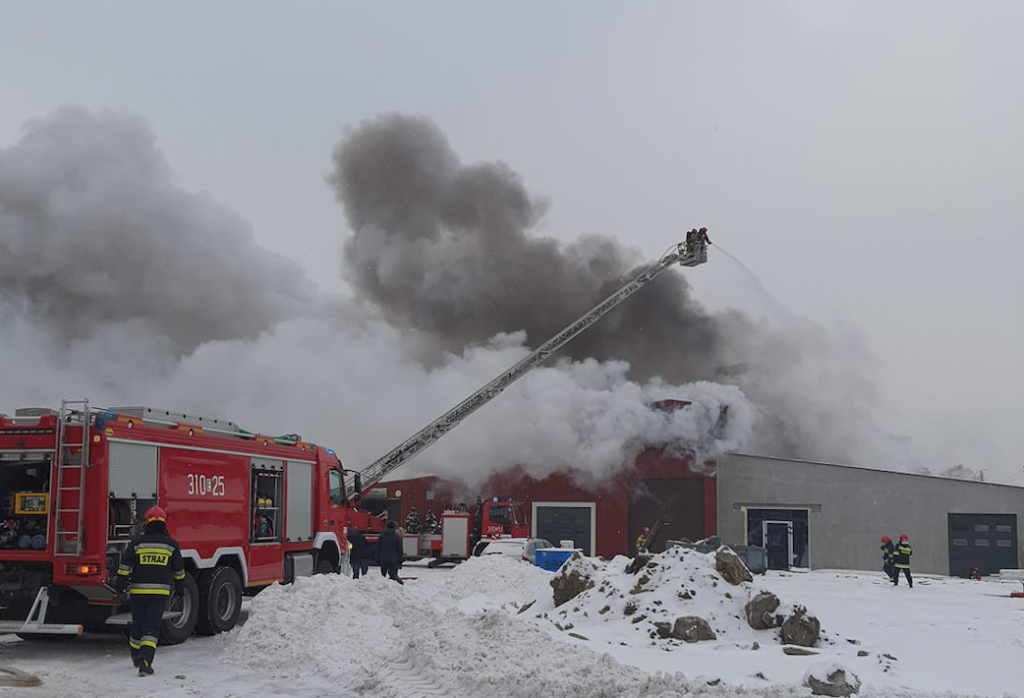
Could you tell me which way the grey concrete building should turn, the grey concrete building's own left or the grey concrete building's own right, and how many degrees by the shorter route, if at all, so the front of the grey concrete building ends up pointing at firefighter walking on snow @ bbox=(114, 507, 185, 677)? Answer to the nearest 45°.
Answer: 0° — it already faces them

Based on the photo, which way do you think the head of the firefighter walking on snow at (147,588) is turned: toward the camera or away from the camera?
away from the camera

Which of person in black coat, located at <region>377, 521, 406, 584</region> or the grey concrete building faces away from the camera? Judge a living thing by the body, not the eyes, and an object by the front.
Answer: the person in black coat

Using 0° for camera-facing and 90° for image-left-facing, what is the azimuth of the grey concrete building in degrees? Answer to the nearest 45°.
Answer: approximately 0°

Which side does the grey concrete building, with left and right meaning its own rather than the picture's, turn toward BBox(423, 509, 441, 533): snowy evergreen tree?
right

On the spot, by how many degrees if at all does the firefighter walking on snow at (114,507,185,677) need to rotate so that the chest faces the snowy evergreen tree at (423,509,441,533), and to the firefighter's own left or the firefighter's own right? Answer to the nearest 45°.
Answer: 0° — they already face it

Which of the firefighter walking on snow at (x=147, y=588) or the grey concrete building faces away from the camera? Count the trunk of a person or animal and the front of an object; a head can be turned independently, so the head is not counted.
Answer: the firefighter walking on snow

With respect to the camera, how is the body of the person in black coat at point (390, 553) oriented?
away from the camera

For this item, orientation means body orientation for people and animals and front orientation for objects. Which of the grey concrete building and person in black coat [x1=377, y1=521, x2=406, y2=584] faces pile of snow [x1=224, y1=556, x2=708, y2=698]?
the grey concrete building

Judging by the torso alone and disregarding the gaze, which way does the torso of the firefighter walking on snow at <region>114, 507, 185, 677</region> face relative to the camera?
away from the camera

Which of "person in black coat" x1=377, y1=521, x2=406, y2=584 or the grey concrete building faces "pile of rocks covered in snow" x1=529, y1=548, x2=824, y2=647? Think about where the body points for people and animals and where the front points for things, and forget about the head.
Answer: the grey concrete building

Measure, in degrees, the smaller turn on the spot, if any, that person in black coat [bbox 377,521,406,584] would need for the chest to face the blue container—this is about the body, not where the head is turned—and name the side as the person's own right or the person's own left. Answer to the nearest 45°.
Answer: approximately 45° to the person's own right

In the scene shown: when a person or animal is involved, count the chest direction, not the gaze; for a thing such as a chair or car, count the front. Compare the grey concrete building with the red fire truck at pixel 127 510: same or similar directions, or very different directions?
very different directions
